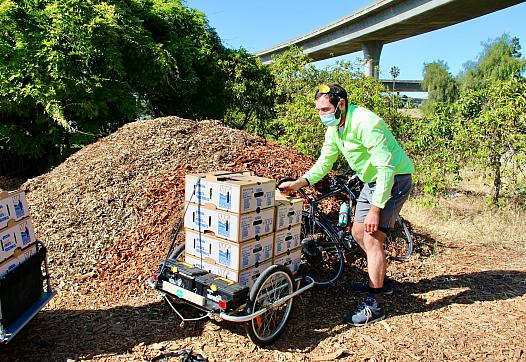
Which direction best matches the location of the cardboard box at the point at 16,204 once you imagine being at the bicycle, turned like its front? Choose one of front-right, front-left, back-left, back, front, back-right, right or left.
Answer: back

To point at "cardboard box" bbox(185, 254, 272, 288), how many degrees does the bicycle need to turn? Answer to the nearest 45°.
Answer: approximately 180°

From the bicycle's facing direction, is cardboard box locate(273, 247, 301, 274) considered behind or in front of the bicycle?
behind

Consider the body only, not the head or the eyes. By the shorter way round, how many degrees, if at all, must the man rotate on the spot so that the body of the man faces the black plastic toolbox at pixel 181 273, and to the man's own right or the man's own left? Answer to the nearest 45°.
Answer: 0° — they already face it

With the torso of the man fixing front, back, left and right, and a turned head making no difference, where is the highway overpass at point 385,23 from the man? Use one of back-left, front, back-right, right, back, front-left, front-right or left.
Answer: back-right

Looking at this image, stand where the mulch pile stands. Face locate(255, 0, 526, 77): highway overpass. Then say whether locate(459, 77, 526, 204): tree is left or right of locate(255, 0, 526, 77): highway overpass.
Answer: right

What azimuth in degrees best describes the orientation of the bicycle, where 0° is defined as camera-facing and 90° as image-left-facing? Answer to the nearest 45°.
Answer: approximately 225°

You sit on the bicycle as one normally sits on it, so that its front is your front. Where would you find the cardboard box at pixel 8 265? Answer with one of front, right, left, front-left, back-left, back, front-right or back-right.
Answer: back

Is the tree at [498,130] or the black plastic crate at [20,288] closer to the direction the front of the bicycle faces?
the tree
